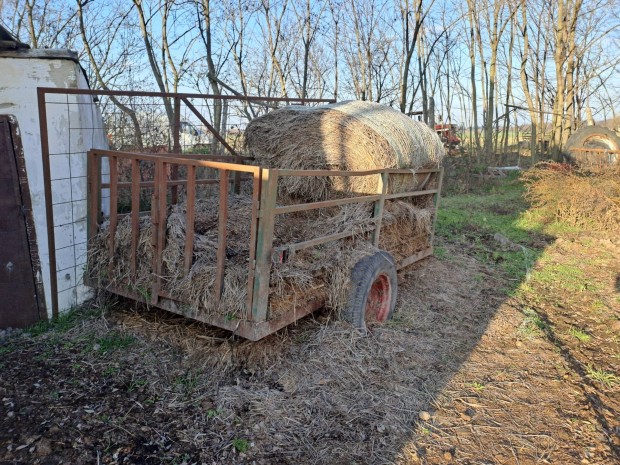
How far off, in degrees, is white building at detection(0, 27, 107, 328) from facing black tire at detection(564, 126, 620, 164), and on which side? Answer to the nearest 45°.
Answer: approximately 45° to its left

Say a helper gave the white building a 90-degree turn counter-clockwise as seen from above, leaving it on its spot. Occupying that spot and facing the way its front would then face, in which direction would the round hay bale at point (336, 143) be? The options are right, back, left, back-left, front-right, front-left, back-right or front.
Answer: front-right

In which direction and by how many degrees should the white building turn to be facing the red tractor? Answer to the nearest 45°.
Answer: approximately 90° to its left

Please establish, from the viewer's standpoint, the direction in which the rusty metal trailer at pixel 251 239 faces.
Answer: facing away from the viewer and to the right of the viewer

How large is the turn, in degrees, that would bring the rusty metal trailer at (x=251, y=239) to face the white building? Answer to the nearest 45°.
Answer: approximately 135° to its left

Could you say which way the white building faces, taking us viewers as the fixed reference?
facing the viewer and to the right of the viewer

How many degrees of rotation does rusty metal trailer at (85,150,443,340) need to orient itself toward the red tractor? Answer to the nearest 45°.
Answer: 0° — it already faces it

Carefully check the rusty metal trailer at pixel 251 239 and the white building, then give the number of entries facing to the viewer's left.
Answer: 0

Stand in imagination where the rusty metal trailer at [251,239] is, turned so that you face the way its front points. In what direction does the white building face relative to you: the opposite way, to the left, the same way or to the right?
to the right
